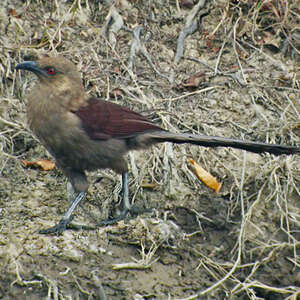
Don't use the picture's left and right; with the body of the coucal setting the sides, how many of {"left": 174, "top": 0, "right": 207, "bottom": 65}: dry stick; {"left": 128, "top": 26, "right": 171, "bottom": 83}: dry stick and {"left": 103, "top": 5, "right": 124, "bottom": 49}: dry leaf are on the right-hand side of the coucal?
3

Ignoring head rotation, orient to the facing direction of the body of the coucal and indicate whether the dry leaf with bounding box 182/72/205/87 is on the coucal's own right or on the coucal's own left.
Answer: on the coucal's own right

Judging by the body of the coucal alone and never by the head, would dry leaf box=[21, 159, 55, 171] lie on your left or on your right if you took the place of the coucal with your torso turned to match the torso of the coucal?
on your right

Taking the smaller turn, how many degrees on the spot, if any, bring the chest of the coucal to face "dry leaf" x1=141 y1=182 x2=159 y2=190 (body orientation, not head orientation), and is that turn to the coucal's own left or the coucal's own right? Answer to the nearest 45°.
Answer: approximately 135° to the coucal's own right

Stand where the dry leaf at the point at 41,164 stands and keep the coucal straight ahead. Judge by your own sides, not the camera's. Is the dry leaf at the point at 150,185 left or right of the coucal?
left

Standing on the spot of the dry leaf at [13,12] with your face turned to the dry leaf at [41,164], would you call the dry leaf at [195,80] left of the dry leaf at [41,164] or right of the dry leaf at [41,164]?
left

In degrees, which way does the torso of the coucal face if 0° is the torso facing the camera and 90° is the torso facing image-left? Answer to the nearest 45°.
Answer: approximately 90°

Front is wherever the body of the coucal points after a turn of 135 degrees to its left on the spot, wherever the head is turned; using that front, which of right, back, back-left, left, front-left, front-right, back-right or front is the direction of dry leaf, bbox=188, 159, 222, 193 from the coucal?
left

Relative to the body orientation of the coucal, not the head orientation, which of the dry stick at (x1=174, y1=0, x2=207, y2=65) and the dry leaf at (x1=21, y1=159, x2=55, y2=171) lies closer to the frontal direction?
the dry leaf

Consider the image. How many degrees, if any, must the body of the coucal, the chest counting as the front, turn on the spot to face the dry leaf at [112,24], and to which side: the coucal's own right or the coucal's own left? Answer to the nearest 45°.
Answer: approximately 90° to the coucal's own right

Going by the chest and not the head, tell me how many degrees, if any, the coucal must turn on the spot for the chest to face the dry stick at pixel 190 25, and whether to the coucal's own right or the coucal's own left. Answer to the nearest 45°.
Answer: approximately 90° to the coucal's own right

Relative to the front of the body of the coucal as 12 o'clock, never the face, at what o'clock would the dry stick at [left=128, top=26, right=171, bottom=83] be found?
The dry stick is roughly at 3 o'clock from the coucal.

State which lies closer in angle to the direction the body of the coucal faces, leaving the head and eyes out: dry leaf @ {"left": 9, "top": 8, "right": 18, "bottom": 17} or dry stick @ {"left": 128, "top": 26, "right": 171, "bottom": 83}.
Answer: the dry leaf
